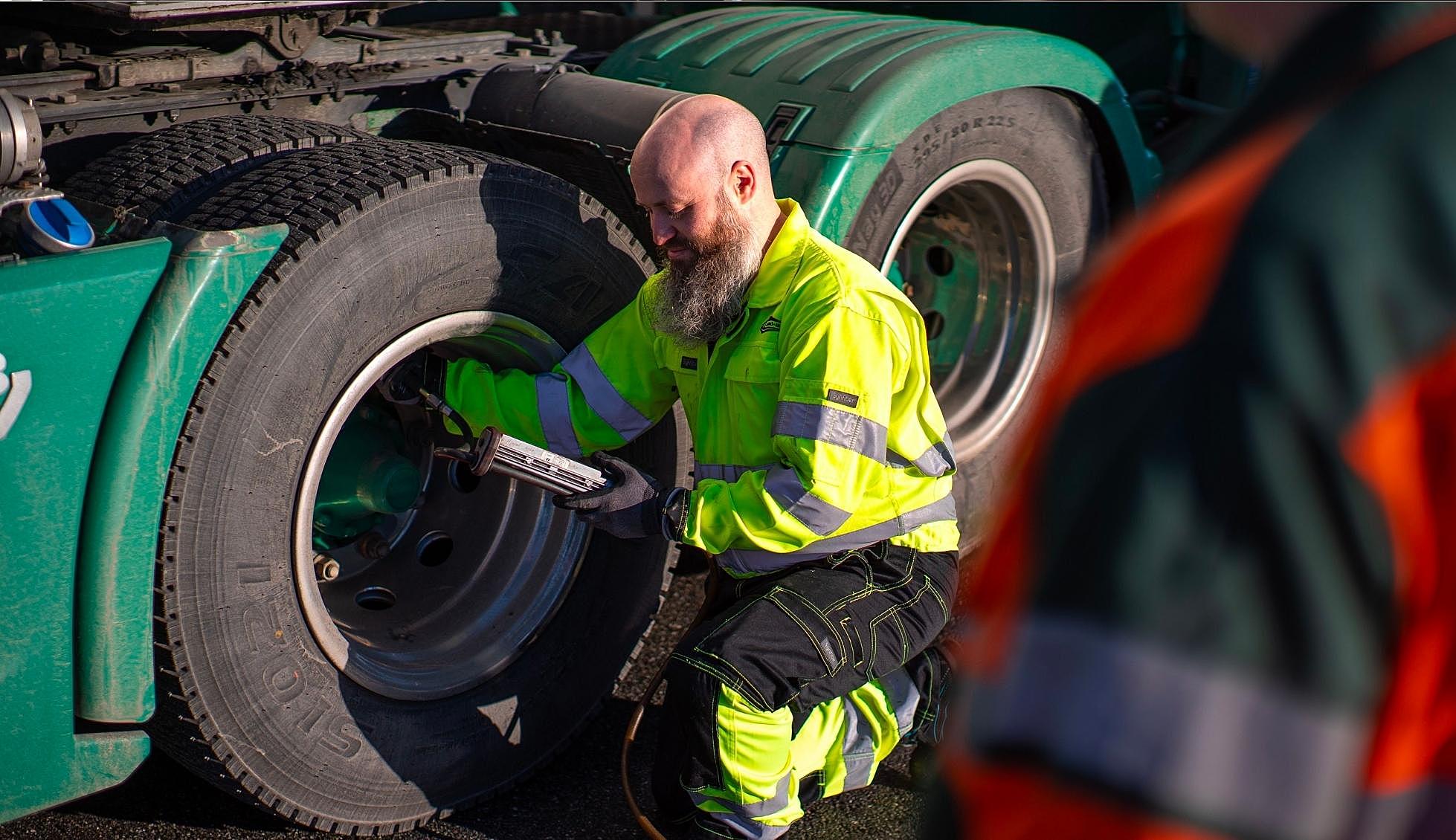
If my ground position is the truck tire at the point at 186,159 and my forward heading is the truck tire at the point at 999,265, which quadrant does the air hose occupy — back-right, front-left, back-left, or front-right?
front-right

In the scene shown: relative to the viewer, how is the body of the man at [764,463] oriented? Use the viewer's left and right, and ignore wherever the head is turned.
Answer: facing the viewer and to the left of the viewer

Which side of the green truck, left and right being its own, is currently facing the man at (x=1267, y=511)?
left

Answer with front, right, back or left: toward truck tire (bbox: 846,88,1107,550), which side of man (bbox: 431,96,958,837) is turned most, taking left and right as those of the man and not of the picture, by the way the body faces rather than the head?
back

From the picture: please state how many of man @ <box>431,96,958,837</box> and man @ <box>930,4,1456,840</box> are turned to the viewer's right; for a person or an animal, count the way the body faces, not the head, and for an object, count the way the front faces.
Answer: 0

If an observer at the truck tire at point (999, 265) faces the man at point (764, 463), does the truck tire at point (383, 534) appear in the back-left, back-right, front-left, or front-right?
front-right
